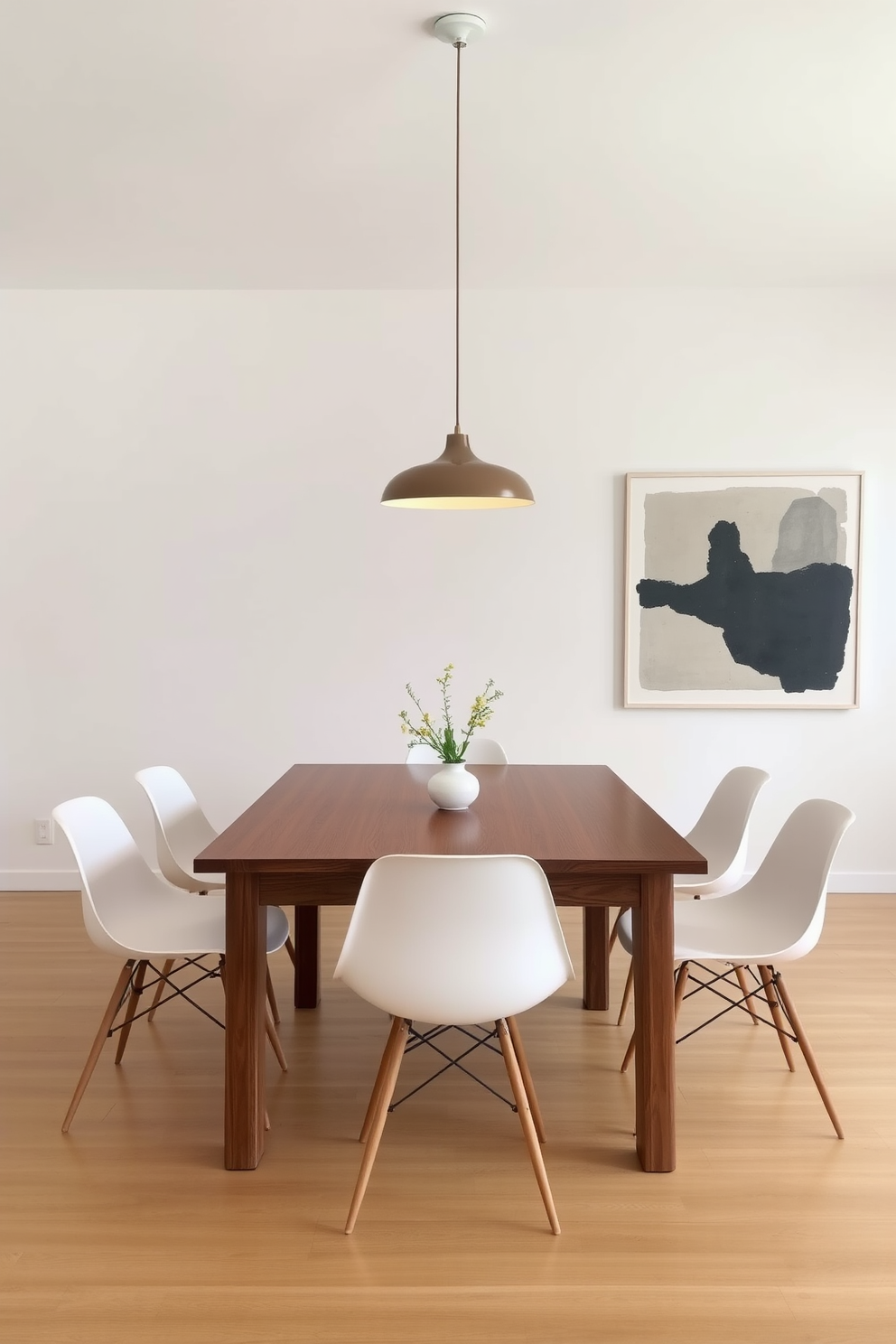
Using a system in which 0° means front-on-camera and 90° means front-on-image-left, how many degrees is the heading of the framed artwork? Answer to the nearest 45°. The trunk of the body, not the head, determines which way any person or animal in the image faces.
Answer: approximately 0°

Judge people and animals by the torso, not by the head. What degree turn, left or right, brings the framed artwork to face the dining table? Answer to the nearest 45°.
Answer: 0° — it already faces it

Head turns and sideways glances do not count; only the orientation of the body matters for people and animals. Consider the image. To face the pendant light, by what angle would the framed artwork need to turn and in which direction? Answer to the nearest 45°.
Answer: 0° — it already faces it

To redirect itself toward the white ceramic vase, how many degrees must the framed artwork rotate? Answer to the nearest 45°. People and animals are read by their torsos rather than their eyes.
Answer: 0° — it already faces it
